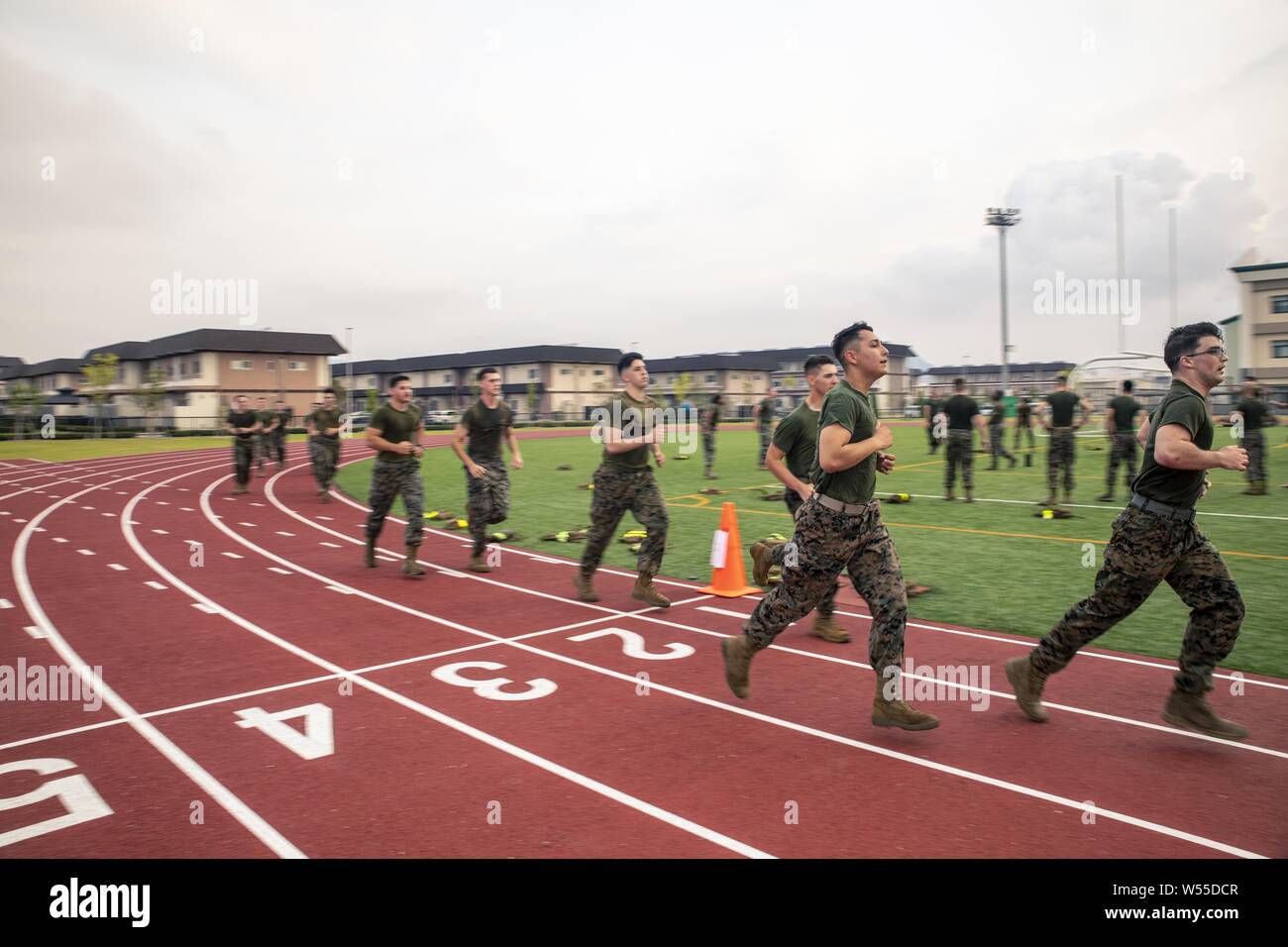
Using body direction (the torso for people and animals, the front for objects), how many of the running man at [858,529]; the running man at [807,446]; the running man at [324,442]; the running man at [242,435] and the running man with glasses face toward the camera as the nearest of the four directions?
2

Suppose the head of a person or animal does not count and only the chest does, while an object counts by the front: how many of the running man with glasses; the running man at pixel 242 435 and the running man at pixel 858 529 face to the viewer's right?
2

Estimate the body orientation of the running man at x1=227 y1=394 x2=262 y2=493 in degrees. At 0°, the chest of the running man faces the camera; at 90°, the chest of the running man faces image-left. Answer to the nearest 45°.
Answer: approximately 0°

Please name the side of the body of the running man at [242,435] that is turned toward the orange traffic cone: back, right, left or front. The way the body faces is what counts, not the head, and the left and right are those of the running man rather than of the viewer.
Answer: front

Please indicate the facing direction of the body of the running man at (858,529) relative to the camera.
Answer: to the viewer's right

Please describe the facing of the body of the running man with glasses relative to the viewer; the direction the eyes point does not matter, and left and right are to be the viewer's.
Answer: facing to the right of the viewer

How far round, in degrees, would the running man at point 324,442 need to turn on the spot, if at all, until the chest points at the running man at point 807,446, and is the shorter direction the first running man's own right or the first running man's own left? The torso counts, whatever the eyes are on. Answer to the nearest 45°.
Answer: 0° — they already face them

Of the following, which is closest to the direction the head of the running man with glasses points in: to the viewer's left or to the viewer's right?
to the viewer's right

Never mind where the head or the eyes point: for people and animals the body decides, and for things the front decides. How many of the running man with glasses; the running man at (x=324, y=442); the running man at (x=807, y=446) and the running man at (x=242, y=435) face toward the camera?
2

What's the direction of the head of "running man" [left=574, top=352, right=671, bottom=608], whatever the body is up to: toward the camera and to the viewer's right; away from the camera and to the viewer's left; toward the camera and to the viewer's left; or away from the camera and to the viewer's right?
toward the camera and to the viewer's right

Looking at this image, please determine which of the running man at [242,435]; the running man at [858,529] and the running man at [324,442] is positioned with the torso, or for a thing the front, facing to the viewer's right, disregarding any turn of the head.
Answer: the running man at [858,529]
